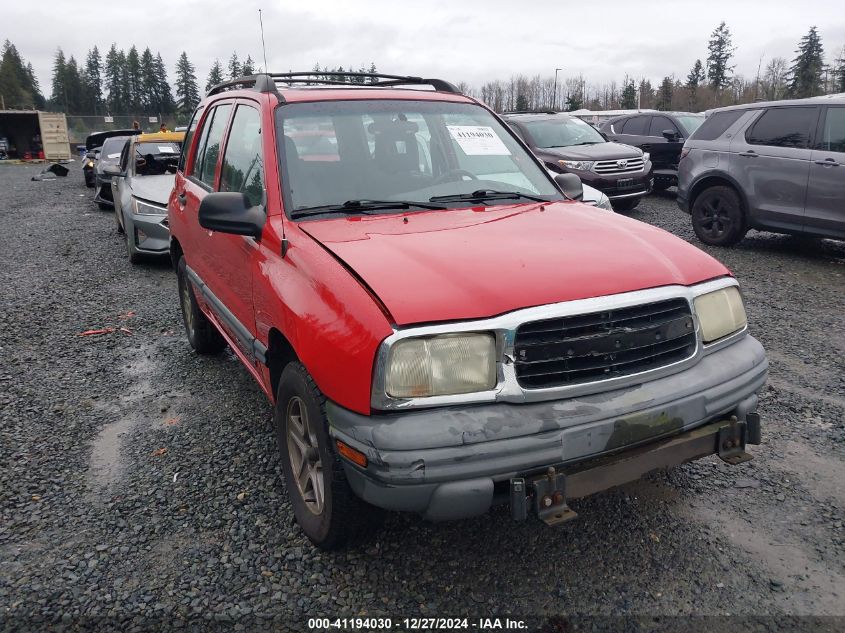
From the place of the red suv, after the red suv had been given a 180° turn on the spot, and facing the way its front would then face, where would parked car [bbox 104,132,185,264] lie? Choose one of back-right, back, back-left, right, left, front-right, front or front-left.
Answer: front

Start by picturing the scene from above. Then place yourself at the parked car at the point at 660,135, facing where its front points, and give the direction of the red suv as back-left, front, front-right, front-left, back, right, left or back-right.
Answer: front-right

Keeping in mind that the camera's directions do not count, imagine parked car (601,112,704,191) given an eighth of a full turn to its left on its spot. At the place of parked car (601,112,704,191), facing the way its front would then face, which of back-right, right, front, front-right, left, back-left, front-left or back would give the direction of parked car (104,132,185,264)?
back-right

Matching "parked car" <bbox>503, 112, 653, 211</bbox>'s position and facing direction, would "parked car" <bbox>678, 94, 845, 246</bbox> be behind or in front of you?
in front

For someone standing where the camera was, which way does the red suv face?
facing the viewer and to the right of the viewer

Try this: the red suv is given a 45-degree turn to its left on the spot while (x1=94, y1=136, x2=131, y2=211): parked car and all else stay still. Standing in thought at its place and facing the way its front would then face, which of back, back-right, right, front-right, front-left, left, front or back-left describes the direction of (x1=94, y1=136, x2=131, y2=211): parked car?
back-left

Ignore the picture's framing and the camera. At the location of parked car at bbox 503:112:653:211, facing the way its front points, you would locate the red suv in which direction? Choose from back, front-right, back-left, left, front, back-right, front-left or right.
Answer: front-right

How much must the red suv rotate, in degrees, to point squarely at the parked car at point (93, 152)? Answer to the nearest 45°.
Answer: approximately 180°

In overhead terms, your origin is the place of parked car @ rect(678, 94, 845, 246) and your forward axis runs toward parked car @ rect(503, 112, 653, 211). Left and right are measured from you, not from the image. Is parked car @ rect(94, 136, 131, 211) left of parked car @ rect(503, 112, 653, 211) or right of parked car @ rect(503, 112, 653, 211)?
left

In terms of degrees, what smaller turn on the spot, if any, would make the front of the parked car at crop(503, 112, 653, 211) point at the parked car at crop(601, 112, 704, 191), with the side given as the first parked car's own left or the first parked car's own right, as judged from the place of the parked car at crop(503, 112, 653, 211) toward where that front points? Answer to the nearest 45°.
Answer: approximately 90° to the first parked car's own left
